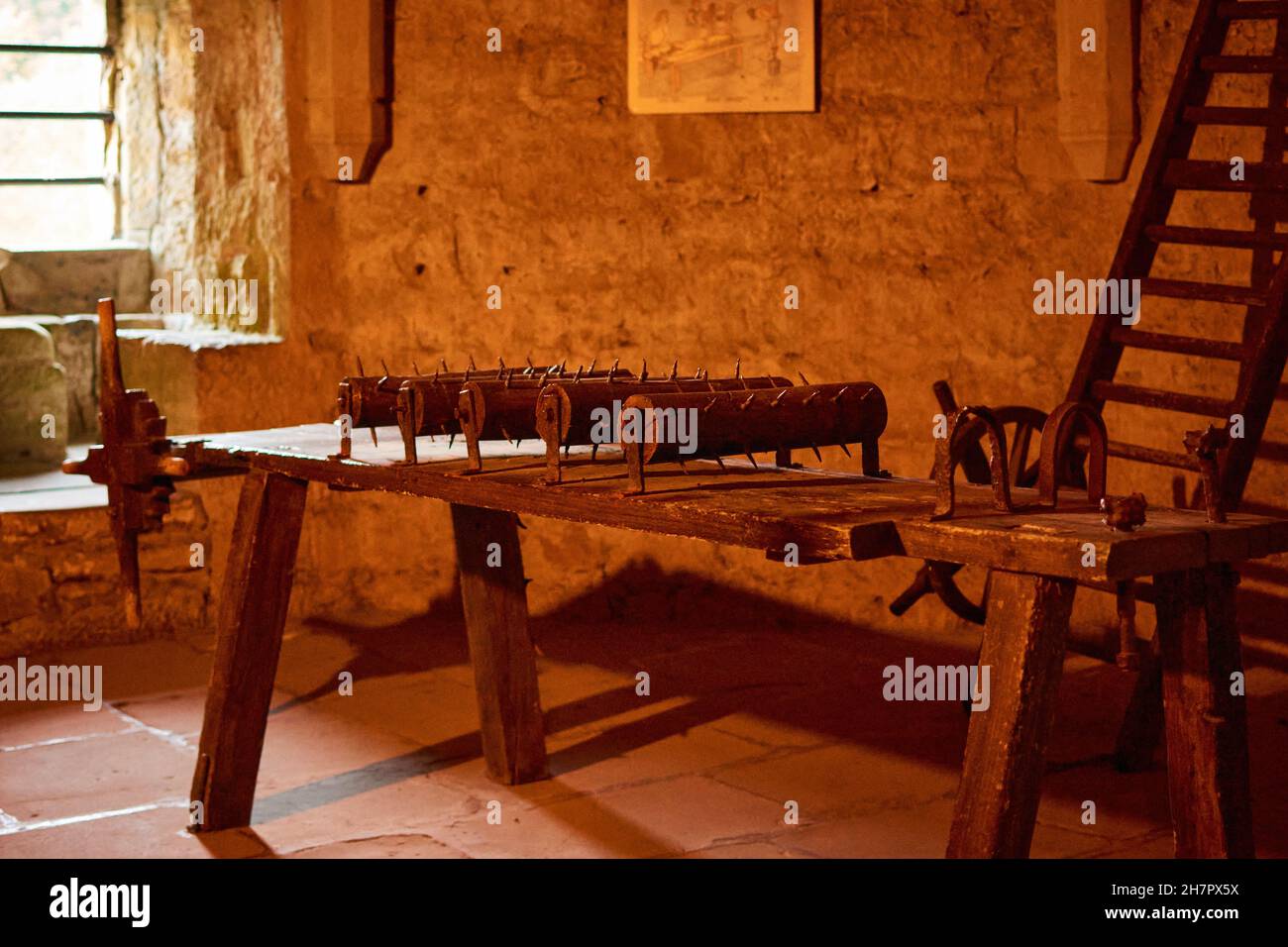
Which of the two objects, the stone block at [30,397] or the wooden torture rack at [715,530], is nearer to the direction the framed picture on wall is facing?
the wooden torture rack

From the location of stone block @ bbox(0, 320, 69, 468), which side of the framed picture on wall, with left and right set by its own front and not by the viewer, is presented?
right

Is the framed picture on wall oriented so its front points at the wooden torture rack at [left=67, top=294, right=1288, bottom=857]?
yes

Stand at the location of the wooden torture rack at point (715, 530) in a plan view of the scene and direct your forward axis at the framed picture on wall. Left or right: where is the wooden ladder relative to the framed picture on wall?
right

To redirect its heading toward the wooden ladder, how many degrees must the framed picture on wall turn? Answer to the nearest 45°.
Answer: approximately 45° to its left

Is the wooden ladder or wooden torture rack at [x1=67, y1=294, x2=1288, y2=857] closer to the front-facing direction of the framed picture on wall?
the wooden torture rack

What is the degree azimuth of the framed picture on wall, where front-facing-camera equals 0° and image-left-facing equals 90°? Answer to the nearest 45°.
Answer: approximately 0°
